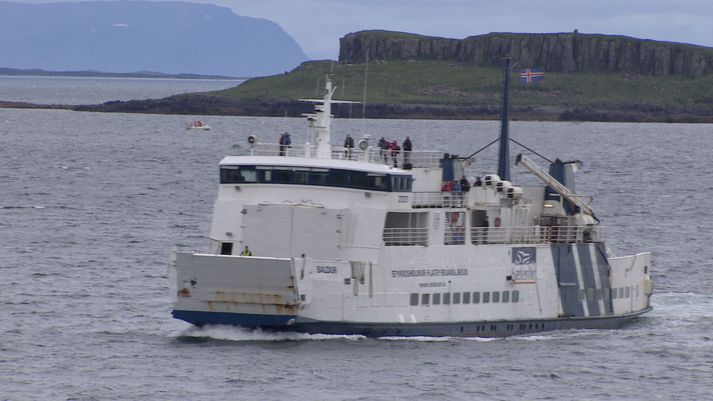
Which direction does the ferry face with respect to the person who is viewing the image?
facing the viewer and to the left of the viewer
